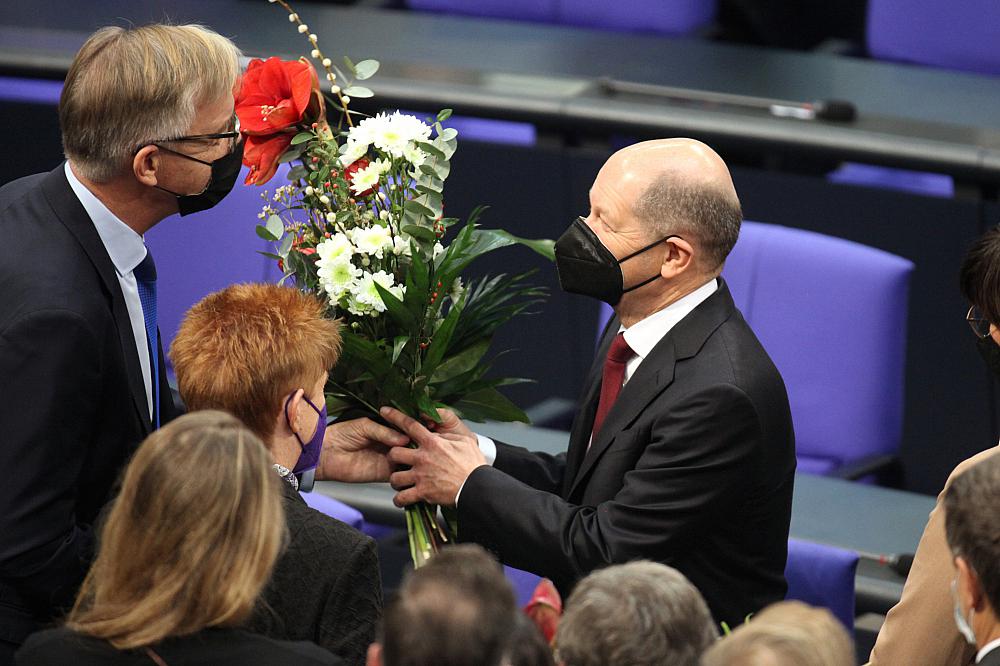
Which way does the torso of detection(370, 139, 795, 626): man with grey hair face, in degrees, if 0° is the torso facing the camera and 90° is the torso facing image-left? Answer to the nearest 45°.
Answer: approximately 90°

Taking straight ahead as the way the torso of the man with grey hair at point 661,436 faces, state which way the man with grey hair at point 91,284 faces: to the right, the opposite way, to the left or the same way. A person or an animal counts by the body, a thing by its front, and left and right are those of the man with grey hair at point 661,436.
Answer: the opposite way

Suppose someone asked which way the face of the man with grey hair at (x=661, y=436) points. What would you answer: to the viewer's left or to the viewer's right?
to the viewer's left

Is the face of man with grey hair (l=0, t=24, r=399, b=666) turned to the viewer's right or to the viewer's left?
to the viewer's right

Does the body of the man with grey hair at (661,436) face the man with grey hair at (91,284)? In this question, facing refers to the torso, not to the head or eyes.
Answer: yes

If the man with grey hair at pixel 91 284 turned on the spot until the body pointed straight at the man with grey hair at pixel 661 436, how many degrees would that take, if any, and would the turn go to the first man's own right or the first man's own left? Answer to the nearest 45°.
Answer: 0° — they already face them

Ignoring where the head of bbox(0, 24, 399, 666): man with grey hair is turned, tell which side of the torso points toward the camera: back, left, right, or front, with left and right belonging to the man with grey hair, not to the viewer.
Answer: right

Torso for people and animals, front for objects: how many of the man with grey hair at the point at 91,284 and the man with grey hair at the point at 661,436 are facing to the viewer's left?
1
